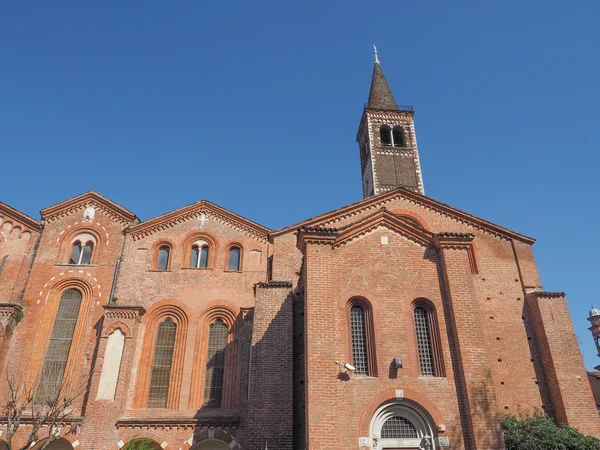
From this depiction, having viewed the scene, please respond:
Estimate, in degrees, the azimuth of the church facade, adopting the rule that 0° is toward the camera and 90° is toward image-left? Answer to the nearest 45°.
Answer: approximately 0°
